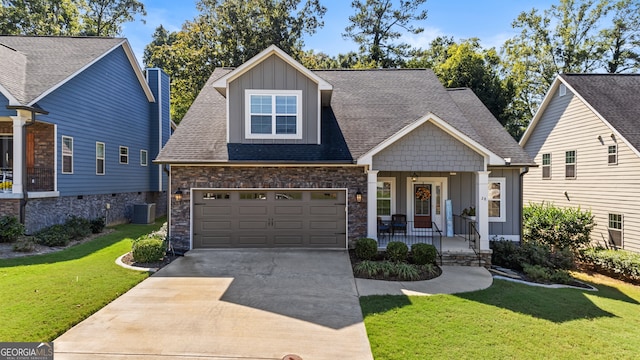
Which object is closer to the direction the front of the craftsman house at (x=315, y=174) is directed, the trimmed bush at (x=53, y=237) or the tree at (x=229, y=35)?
the trimmed bush

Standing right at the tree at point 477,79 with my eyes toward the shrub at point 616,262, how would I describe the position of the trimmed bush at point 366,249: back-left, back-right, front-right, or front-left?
front-right

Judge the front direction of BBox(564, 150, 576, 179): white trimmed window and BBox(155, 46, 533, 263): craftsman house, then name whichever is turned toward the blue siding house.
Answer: the white trimmed window

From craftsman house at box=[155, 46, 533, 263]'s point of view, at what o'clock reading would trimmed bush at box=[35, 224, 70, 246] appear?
The trimmed bush is roughly at 3 o'clock from the craftsman house.

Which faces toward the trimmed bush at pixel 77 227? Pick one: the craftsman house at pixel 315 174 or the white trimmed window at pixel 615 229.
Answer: the white trimmed window

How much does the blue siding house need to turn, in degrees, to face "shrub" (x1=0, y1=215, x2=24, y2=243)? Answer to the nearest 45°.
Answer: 0° — it already faces it

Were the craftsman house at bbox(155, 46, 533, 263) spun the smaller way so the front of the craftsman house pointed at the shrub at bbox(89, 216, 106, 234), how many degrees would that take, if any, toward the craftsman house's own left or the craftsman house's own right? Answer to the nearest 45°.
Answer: approximately 90° to the craftsman house's own right

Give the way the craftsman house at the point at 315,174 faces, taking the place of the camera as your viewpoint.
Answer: facing the viewer

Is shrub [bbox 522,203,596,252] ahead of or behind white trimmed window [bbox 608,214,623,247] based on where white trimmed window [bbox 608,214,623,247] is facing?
ahead

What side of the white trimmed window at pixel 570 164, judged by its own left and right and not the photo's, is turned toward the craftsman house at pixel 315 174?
front

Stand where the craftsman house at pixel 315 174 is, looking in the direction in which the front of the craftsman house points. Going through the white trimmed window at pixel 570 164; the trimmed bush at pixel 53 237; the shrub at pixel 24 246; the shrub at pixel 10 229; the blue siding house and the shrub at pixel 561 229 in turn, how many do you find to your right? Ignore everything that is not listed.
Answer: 4

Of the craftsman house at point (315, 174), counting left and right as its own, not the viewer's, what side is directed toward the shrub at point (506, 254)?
left

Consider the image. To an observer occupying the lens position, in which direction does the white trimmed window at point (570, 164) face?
facing the viewer and to the left of the viewer

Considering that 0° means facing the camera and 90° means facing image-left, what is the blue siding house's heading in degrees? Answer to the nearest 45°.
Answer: approximately 45°
